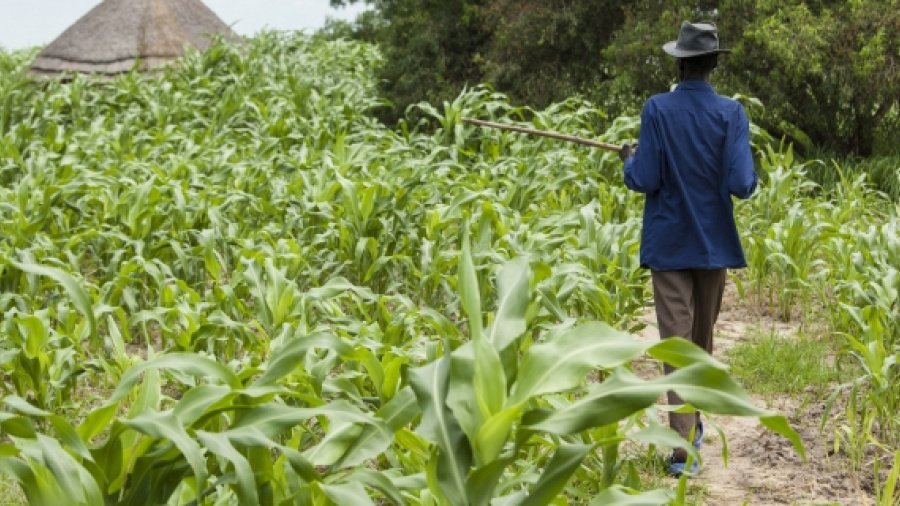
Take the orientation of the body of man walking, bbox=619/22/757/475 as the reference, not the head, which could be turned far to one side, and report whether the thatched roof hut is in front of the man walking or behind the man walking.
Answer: in front

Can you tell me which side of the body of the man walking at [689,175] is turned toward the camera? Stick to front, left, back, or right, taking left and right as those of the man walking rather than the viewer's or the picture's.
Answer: back
